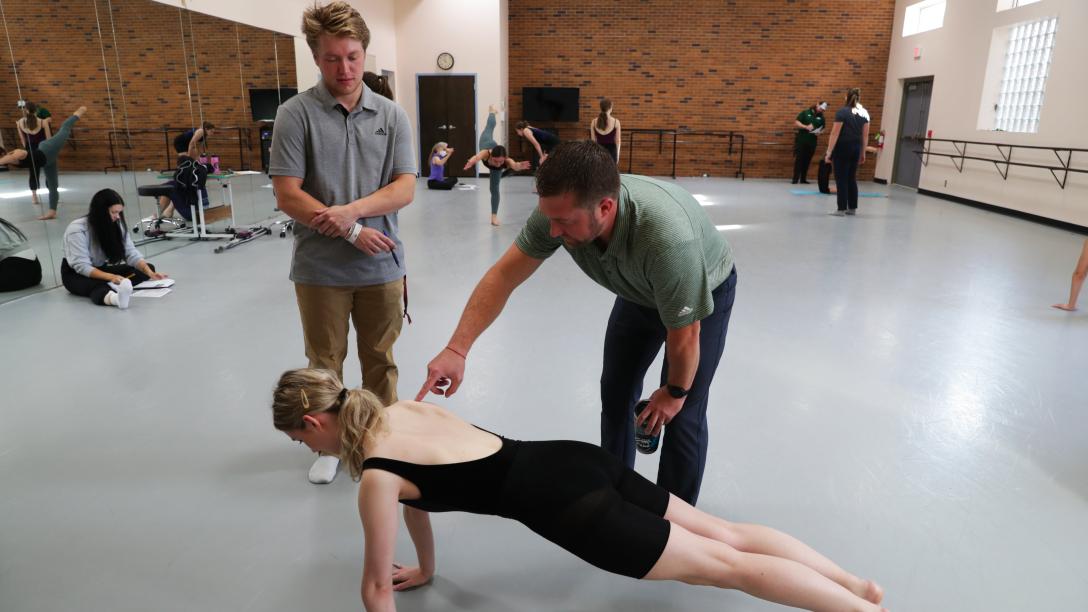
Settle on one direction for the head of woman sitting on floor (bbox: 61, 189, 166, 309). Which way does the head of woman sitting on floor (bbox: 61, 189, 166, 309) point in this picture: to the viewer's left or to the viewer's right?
to the viewer's right

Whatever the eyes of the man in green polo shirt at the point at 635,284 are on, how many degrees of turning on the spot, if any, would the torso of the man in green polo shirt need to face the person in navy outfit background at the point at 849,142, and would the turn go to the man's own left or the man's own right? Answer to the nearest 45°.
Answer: approximately 180°

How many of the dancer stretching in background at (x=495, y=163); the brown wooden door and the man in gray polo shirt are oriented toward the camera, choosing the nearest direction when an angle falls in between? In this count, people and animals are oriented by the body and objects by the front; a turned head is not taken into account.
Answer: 3

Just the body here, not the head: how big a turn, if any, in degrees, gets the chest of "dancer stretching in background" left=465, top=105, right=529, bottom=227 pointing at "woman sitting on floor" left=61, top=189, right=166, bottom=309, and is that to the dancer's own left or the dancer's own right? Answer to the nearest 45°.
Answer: approximately 45° to the dancer's own right

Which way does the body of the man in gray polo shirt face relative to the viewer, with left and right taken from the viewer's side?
facing the viewer

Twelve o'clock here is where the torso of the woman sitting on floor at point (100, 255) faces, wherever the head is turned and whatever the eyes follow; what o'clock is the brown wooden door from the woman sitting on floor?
The brown wooden door is roughly at 9 o'clock from the woman sitting on floor.

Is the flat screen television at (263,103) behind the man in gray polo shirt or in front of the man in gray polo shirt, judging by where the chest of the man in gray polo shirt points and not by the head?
behind

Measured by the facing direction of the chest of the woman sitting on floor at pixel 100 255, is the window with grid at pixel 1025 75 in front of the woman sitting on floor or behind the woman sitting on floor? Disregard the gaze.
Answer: in front

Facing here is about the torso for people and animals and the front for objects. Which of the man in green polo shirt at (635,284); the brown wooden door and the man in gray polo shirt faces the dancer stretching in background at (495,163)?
the brown wooden door

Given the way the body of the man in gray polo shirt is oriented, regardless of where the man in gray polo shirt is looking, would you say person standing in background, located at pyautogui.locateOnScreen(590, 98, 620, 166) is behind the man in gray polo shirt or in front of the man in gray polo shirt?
behind

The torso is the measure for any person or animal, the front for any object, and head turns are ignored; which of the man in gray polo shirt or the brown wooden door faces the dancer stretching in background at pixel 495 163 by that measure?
the brown wooden door

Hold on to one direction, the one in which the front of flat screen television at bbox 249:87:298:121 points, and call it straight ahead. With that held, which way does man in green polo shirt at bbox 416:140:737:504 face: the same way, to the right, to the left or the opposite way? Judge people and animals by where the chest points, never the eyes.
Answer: to the right

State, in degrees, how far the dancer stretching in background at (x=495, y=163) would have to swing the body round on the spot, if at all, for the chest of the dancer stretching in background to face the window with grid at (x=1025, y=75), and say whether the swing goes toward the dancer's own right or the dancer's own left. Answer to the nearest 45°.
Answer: approximately 90° to the dancer's own left

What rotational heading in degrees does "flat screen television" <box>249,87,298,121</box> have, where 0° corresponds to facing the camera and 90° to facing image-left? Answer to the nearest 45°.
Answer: approximately 0°

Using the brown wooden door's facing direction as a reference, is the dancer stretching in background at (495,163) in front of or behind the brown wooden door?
in front
